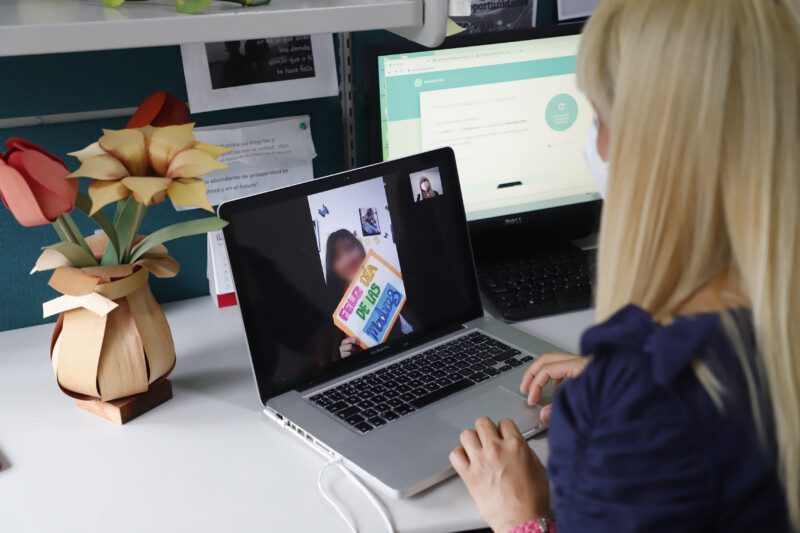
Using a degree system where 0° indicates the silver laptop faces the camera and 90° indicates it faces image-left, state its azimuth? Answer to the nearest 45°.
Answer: approximately 315°

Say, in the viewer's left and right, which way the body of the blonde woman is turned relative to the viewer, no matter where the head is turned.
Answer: facing away from the viewer and to the left of the viewer

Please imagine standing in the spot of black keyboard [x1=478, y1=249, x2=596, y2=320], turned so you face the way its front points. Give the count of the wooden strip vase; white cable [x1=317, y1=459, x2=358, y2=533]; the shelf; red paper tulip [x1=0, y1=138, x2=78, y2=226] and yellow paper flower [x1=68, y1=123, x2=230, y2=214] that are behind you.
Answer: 0

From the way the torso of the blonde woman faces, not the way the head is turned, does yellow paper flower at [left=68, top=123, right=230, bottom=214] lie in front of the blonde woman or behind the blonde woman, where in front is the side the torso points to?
in front

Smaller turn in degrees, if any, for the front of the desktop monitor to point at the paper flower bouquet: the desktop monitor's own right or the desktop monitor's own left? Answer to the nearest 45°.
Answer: approximately 45° to the desktop monitor's own right

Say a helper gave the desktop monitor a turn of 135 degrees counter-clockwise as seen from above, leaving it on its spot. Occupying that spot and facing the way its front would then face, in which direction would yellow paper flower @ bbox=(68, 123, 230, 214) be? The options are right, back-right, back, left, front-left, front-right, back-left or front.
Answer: back

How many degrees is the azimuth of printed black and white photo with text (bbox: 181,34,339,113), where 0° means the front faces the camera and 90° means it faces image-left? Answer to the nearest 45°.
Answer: approximately 0°

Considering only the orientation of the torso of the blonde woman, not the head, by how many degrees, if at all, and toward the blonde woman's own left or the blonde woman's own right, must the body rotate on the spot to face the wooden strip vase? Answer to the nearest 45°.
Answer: approximately 45° to the blonde woman's own left

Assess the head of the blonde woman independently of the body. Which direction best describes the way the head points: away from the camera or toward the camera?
away from the camera

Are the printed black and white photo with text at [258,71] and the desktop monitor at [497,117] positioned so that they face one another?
no

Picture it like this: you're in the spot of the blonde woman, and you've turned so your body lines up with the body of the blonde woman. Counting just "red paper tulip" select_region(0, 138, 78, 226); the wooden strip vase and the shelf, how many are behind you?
0

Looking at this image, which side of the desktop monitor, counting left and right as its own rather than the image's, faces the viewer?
front

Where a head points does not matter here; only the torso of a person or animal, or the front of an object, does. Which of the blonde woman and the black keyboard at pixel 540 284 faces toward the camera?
the black keyboard

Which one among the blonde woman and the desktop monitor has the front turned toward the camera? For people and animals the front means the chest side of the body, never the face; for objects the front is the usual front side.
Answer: the desktop monitor

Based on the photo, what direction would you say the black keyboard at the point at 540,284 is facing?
toward the camera
